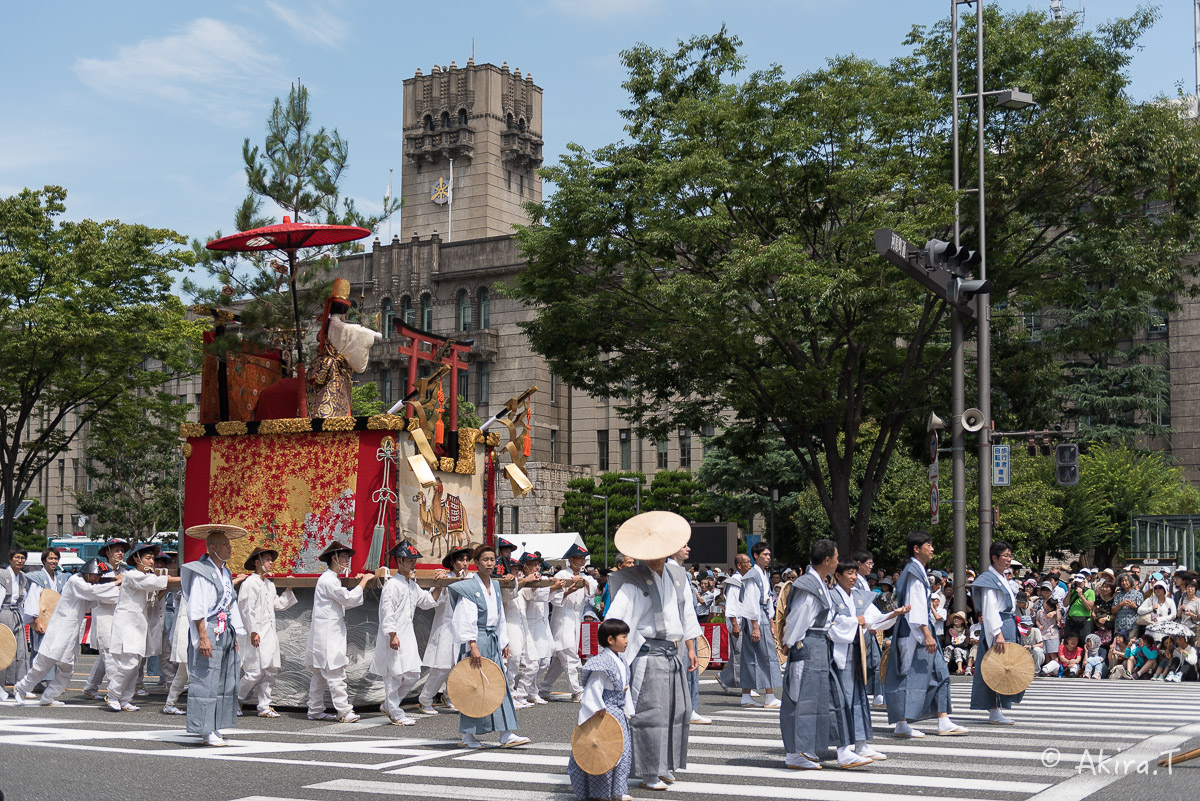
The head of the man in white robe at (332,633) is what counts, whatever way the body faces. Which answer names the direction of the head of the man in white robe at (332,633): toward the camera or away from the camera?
toward the camera

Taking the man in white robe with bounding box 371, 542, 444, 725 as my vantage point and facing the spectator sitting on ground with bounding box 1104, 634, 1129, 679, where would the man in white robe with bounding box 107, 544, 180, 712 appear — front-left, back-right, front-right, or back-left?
back-left

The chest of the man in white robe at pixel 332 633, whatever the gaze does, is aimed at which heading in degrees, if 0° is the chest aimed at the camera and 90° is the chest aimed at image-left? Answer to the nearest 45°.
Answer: approximately 270°

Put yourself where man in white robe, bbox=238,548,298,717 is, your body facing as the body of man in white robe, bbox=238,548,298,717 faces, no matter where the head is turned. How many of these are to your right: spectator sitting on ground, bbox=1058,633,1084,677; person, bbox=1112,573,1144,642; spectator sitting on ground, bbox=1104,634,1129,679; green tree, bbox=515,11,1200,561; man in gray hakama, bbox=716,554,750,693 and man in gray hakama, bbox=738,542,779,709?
0

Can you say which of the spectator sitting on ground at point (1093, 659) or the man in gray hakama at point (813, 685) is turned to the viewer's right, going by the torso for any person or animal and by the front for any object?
the man in gray hakama

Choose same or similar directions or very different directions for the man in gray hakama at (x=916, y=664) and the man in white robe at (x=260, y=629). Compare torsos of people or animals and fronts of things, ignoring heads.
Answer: same or similar directions

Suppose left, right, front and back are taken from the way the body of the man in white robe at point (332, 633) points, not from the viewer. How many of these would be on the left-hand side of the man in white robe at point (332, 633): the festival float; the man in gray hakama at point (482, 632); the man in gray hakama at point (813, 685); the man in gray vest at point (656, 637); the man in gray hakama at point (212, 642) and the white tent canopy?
2

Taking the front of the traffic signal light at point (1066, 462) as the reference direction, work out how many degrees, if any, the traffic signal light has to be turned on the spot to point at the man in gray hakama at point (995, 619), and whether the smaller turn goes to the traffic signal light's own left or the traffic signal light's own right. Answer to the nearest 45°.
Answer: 0° — it already faces them

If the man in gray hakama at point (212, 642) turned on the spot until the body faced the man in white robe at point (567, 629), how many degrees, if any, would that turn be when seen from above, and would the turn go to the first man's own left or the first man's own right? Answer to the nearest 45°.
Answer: approximately 90° to the first man's own left

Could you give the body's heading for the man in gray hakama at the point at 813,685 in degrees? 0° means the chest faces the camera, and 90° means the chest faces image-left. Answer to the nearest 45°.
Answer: approximately 270°

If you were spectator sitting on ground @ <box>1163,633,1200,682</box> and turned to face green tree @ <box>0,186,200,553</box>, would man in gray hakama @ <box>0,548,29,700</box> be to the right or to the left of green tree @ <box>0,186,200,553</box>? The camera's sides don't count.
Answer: left

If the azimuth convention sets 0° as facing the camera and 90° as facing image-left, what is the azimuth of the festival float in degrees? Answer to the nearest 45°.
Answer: approximately 315°

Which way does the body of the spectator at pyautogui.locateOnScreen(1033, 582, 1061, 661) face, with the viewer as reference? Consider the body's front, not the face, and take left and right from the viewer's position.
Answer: facing the viewer

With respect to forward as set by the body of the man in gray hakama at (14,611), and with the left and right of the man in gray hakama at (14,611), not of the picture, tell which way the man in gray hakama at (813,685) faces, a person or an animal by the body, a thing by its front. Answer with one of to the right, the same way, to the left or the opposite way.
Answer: the same way

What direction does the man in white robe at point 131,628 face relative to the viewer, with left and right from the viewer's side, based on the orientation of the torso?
facing to the right of the viewer

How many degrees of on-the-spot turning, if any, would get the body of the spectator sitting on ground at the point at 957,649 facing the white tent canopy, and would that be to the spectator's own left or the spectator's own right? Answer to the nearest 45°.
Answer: approximately 135° to the spectator's own right

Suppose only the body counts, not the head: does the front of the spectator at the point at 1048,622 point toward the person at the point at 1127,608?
no

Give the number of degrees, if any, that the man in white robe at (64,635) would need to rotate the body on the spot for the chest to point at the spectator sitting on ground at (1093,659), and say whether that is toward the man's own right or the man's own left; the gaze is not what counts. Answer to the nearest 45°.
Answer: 0° — they already face them
